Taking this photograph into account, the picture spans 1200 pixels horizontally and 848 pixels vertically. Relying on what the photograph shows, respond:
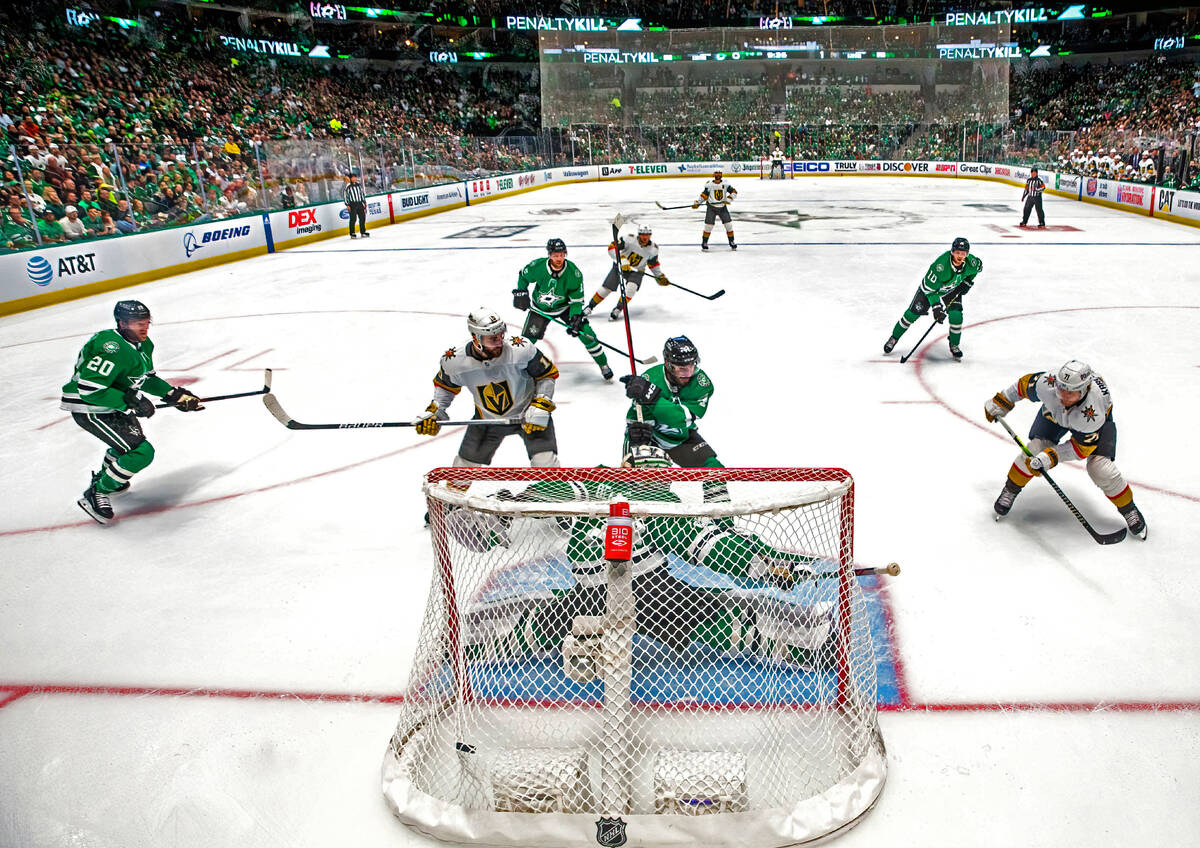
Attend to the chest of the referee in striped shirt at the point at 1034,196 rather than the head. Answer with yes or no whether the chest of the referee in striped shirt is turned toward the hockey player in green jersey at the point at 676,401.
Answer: yes

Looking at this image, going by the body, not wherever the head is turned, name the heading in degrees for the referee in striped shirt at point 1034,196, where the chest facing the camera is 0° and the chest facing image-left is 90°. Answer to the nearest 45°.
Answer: approximately 0°

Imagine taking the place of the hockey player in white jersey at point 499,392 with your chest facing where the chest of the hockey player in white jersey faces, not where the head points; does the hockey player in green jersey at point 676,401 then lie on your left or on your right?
on your left

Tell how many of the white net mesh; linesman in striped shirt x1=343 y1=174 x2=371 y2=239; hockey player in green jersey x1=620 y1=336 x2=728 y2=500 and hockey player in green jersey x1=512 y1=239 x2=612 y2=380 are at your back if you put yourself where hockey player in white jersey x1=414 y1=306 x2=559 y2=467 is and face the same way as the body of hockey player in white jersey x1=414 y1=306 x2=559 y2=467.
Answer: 2

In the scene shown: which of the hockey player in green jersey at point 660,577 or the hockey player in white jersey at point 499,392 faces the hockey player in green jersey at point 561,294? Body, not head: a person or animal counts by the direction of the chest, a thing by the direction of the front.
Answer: the hockey player in green jersey at point 660,577

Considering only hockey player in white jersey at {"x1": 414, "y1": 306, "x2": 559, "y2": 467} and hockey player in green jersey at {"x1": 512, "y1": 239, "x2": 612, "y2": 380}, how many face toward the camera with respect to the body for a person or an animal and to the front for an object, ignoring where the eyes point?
2

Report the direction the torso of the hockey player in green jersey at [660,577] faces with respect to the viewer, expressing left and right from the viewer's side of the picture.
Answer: facing away from the viewer

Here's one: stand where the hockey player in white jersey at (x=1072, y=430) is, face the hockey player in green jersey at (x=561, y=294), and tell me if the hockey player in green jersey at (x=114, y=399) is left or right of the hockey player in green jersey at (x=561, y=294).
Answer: left

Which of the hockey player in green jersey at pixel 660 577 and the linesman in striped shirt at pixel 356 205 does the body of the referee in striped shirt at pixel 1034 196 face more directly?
the hockey player in green jersey

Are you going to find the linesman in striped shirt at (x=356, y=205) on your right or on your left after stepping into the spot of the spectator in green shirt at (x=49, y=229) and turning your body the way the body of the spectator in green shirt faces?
on your left
